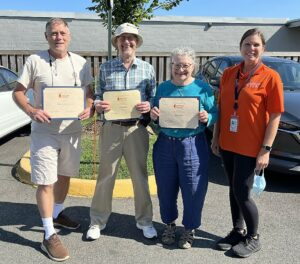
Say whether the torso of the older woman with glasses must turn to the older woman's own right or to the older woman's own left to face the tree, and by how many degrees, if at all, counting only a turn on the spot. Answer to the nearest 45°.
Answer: approximately 180°

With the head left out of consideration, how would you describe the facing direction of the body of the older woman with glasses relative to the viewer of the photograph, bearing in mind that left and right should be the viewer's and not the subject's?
facing the viewer

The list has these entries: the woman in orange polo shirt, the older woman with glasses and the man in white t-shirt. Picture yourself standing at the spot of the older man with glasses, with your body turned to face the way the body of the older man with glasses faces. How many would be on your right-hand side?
1

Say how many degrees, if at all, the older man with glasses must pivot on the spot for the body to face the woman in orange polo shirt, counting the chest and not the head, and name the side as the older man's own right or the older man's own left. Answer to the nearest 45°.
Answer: approximately 90° to the older man's own left

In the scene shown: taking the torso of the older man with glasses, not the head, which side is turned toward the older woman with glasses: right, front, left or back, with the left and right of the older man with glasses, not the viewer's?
left

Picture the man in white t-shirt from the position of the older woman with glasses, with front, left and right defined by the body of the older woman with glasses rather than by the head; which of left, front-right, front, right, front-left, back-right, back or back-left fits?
right

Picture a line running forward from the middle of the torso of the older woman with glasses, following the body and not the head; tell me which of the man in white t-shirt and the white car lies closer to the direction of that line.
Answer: the man in white t-shirt

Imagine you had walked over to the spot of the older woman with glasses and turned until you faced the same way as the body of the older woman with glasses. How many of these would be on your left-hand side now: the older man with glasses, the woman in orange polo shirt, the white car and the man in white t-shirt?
1

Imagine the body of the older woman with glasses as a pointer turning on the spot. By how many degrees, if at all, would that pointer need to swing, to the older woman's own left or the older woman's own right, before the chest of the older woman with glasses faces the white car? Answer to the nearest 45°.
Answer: approximately 135° to the older woman's own right

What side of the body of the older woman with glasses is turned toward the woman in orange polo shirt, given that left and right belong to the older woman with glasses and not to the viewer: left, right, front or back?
left

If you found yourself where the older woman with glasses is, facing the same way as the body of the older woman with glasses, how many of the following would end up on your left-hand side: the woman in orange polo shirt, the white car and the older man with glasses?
1

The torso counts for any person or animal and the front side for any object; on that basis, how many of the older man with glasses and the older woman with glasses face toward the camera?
2

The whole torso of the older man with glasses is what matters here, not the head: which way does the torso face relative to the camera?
toward the camera
